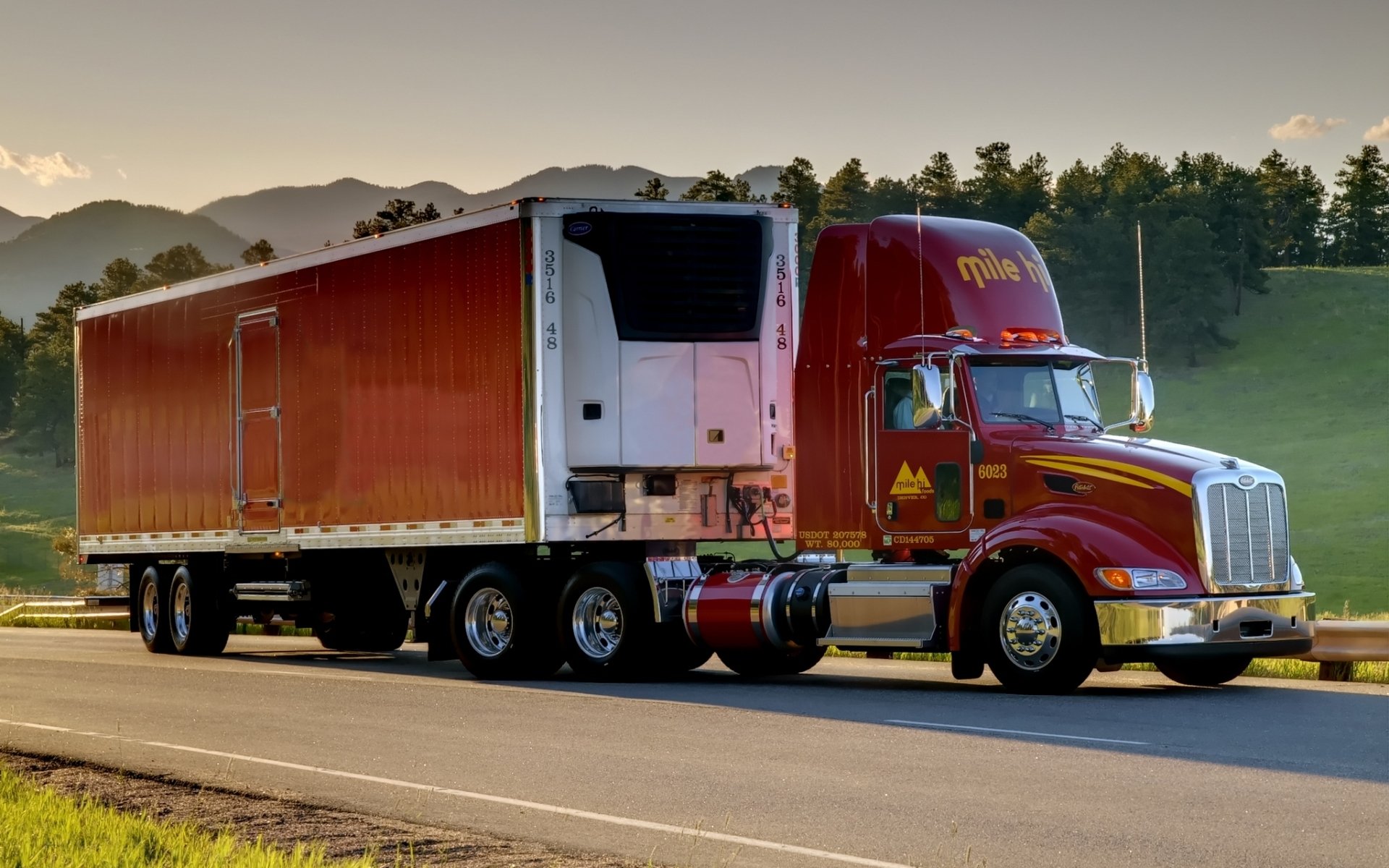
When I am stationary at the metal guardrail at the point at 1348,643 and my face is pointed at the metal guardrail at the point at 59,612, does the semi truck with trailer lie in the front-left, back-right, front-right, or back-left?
front-left

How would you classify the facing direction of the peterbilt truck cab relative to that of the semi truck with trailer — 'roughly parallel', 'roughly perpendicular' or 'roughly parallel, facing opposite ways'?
roughly parallel

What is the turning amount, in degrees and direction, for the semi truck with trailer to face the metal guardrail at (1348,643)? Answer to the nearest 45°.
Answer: approximately 45° to its left

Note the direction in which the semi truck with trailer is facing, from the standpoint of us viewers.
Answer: facing the viewer and to the right of the viewer

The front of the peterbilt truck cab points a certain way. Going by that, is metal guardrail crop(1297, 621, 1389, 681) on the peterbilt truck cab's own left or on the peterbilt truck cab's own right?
on the peterbilt truck cab's own left

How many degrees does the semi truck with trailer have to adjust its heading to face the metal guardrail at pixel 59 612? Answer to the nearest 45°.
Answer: approximately 180°

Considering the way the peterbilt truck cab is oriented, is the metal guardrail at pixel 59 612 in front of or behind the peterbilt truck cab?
behind
